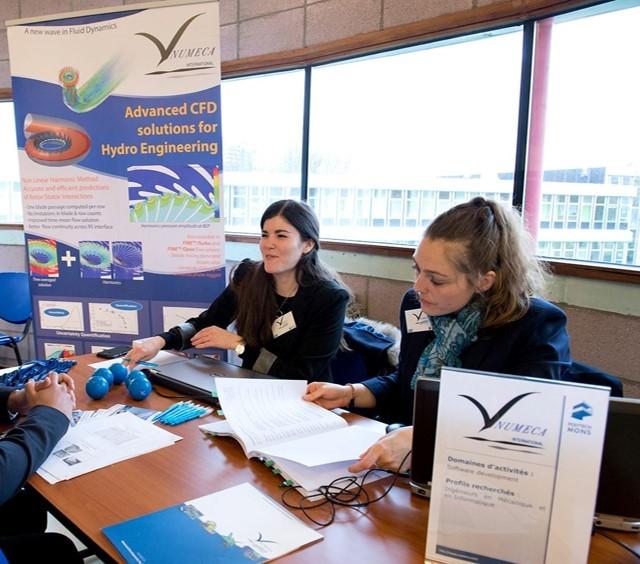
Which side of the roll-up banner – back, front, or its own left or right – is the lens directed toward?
front

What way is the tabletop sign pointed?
toward the camera

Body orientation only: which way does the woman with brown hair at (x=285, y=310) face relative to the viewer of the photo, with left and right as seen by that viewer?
facing the viewer and to the left of the viewer

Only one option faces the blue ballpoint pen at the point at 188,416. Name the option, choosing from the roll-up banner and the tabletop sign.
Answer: the roll-up banner

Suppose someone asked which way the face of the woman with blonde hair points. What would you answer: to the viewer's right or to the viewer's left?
to the viewer's left

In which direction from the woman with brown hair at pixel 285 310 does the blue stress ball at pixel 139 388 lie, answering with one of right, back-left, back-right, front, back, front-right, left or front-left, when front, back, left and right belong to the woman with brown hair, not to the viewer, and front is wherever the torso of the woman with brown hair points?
front

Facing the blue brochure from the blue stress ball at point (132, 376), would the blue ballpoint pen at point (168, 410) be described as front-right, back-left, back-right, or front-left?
front-left

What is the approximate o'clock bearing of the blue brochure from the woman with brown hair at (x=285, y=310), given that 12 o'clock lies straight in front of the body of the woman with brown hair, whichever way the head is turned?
The blue brochure is roughly at 11 o'clock from the woman with brown hair.

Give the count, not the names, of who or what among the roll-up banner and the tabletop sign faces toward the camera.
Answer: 2

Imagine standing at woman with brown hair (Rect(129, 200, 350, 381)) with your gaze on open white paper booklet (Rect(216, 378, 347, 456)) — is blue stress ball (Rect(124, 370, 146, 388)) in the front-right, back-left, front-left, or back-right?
front-right

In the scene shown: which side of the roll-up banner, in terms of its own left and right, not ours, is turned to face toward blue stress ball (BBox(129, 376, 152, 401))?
front

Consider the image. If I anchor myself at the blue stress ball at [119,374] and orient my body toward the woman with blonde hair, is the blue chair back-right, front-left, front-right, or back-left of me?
back-left

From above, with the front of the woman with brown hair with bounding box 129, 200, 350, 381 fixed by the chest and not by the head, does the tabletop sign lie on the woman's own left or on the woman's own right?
on the woman's own left

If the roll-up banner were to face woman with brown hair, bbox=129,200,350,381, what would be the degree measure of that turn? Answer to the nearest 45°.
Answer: approximately 45° to its left

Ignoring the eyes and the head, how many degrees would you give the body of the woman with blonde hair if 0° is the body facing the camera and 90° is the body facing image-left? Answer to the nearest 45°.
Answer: approximately 45°
